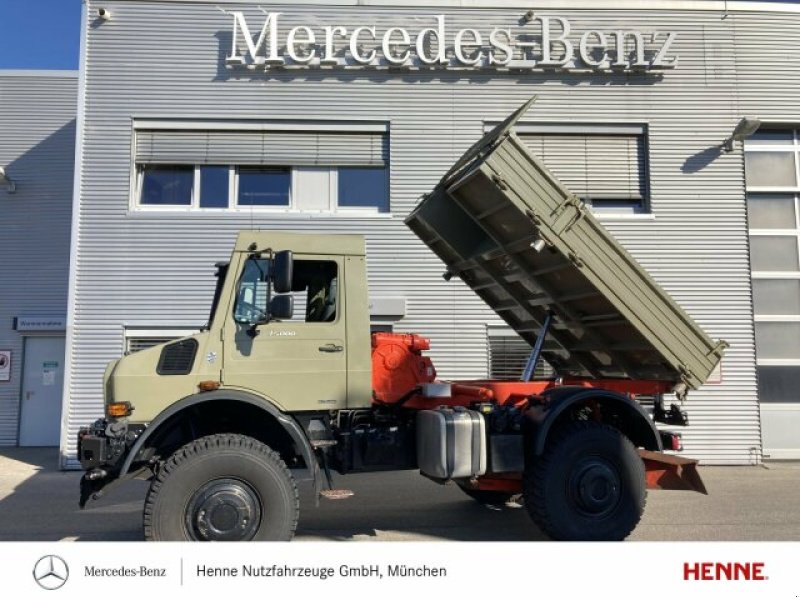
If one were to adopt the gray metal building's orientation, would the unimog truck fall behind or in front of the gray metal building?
in front

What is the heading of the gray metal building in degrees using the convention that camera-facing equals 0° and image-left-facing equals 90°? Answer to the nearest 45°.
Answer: approximately 0°

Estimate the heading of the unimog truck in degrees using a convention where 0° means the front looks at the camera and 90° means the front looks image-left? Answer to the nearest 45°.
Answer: approximately 90°

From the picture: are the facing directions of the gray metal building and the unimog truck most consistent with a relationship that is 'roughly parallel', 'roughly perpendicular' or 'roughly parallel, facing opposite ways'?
roughly perpendicular

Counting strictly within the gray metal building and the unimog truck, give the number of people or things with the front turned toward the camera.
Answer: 1

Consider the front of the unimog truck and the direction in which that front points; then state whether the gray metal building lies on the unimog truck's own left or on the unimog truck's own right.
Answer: on the unimog truck's own right
